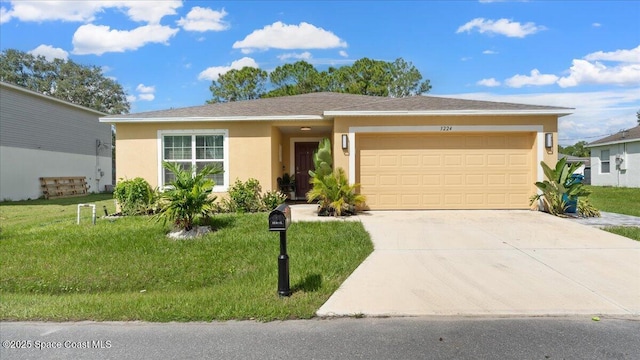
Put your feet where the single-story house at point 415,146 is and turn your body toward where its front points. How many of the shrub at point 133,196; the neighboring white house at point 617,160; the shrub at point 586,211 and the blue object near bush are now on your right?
1

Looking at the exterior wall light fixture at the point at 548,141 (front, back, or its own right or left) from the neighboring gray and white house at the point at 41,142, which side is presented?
right

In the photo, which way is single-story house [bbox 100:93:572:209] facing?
toward the camera

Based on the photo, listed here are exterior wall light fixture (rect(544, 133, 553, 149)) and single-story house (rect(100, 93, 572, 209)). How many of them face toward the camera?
2

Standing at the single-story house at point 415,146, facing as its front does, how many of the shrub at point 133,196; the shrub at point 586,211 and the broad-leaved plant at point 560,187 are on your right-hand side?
1

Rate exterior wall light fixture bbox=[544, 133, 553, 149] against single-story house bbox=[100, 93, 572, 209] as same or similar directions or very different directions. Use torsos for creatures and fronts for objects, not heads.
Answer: same or similar directions

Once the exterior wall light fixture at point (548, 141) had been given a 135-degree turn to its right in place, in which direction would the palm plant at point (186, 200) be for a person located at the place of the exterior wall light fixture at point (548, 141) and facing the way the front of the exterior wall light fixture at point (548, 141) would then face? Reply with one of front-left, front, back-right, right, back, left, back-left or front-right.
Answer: left

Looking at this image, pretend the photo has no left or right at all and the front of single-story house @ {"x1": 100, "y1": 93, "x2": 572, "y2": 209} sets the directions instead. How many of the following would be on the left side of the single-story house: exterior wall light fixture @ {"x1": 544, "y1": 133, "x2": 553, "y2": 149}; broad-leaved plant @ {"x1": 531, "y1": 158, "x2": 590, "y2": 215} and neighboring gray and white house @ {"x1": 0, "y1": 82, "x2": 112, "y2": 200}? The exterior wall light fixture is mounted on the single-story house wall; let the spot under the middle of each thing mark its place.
2

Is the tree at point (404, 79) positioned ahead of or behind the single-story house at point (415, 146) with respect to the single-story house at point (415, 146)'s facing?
behind

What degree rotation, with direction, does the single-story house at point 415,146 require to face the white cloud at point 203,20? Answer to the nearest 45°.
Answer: approximately 135° to its right

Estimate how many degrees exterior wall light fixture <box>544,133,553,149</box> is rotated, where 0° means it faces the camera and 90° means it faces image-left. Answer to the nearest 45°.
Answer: approximately 0°

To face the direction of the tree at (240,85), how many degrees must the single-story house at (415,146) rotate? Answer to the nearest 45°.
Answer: approximately 135° to its right
